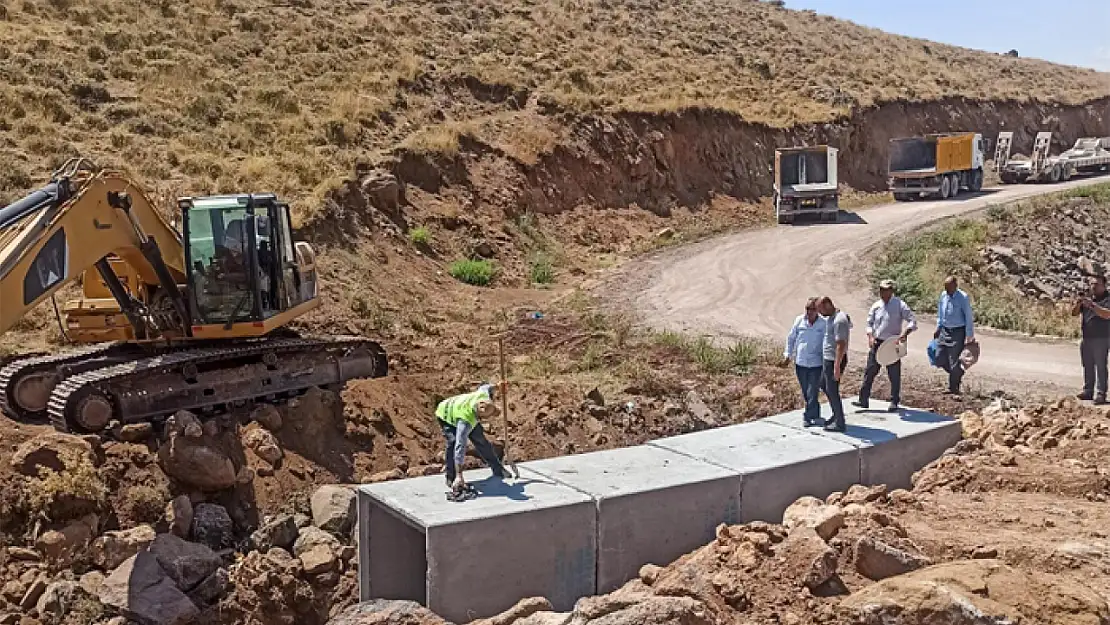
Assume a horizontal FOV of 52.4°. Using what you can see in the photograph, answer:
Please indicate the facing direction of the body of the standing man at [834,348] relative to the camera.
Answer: to the viewer's left

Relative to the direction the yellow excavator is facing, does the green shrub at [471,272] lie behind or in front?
behind

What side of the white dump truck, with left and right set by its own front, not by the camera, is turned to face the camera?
back

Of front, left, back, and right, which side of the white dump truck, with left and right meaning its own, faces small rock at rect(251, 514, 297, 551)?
back

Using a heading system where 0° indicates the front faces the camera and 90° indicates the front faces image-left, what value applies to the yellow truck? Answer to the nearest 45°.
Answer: approximately 225°

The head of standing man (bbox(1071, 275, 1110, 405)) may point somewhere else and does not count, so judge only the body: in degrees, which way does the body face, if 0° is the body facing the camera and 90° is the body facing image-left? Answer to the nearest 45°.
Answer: approximately 45°

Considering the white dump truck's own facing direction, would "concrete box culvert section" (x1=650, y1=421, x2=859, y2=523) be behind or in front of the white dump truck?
behind

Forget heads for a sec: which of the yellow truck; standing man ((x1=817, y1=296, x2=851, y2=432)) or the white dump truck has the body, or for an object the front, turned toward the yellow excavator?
the standing man

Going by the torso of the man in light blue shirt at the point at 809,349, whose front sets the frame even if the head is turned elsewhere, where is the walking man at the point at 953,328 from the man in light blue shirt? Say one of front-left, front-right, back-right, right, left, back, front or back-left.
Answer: back-left

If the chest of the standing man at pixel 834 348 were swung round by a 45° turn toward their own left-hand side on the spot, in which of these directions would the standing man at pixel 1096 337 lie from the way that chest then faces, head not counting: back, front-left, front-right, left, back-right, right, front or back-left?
back

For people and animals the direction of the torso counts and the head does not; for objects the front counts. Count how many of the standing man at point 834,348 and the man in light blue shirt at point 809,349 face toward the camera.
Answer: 1
